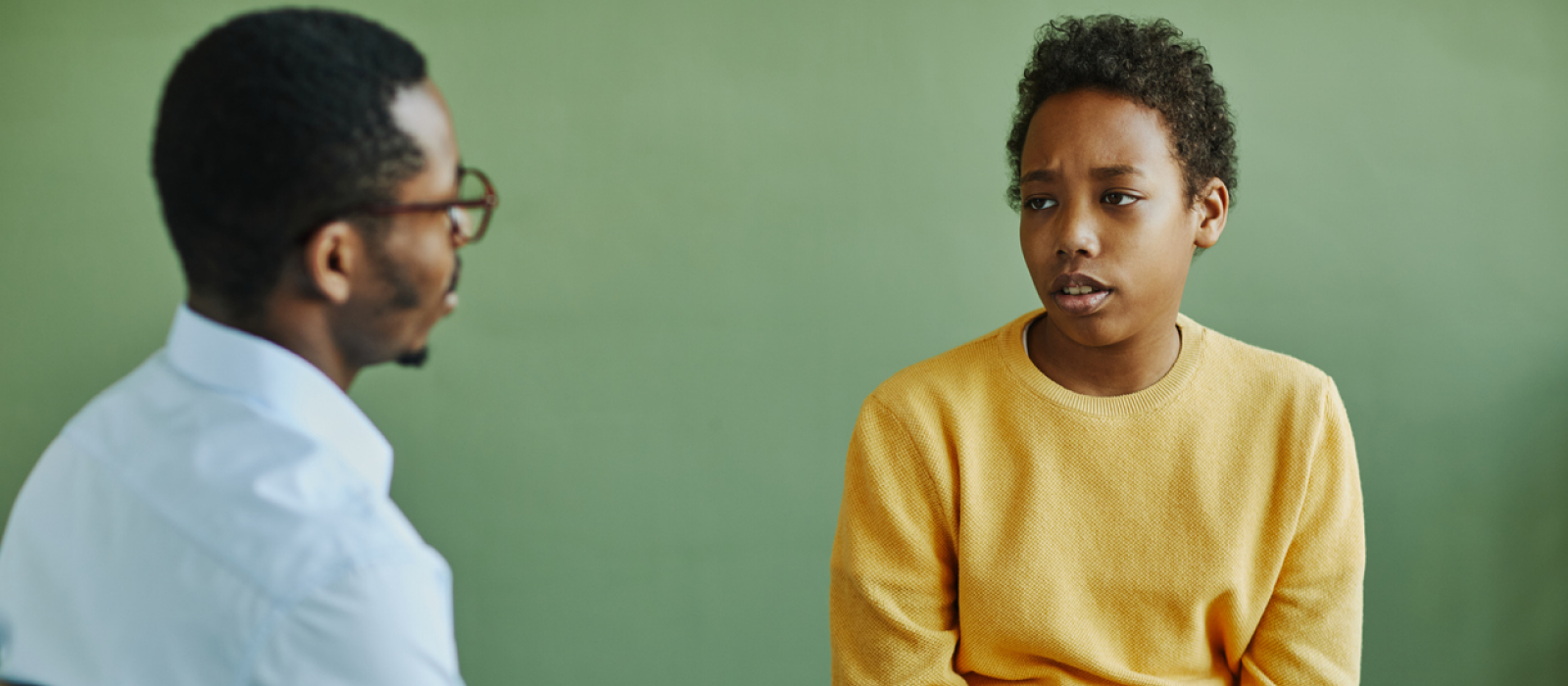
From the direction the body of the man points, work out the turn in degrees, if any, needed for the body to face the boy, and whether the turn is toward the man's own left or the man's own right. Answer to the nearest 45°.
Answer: approximately 45° to the man's own right

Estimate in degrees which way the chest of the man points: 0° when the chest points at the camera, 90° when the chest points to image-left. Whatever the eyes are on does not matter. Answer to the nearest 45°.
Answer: approximately 225°

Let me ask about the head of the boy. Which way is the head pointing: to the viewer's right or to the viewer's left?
to the viewer's left

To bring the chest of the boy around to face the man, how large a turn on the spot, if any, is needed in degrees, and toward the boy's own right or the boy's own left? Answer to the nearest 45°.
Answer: approximately 45° to the boy's own right

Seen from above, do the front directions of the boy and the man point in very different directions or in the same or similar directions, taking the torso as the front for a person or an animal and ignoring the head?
very different directions

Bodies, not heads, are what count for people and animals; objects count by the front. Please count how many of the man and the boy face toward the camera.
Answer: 1
